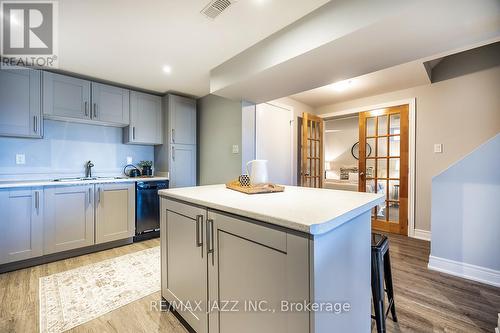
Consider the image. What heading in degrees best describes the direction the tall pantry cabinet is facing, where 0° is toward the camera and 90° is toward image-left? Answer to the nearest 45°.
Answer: approximately 315°

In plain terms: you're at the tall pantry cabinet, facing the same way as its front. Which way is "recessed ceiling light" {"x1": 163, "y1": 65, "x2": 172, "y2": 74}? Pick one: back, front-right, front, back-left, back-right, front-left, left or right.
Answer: front-right

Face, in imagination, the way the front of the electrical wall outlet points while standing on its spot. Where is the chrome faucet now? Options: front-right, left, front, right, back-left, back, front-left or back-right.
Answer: left

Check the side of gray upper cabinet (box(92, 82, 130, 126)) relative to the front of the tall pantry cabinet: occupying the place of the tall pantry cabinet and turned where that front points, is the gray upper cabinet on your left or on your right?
on your right

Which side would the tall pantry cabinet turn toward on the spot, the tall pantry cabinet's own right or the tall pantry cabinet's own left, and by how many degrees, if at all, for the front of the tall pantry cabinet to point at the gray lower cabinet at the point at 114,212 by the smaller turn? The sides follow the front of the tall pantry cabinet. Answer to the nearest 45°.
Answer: approximately 90° to the tall pantry cabinet's own right

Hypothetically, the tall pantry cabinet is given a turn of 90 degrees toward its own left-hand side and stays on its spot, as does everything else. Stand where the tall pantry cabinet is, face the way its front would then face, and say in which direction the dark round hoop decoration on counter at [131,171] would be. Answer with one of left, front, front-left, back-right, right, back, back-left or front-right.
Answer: back-left

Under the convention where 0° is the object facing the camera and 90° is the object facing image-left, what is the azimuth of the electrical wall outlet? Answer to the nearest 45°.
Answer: approximately 0°

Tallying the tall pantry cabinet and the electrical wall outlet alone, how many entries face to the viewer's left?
0
